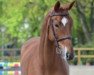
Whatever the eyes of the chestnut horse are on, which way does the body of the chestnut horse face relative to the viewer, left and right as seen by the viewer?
facing the viewer and to the right of the viewer
